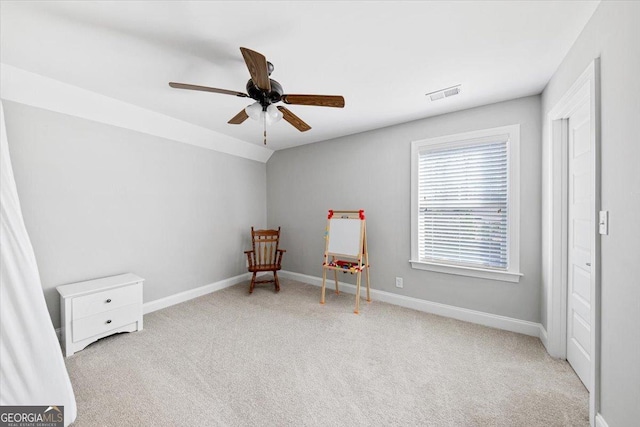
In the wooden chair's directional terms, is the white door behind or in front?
in front

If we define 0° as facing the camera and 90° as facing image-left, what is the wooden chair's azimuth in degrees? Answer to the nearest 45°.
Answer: approximately 0°

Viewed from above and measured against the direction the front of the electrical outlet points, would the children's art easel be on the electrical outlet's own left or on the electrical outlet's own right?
on the electrical outlet's own right

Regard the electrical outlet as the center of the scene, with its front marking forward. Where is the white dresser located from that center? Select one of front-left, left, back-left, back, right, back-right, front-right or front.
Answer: front-right

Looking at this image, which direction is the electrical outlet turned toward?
toward the camera

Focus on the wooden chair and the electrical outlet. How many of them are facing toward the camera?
2

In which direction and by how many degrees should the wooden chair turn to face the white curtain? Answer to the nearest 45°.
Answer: approximately 45° to its right

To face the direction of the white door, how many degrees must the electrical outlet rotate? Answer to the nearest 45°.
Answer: approximately 45° to its left

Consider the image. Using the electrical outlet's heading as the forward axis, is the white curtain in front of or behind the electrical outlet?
in front

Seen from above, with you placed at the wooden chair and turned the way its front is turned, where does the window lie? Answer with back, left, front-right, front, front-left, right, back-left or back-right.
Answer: front-left

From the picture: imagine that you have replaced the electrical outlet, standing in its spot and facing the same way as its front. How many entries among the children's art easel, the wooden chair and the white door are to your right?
2
